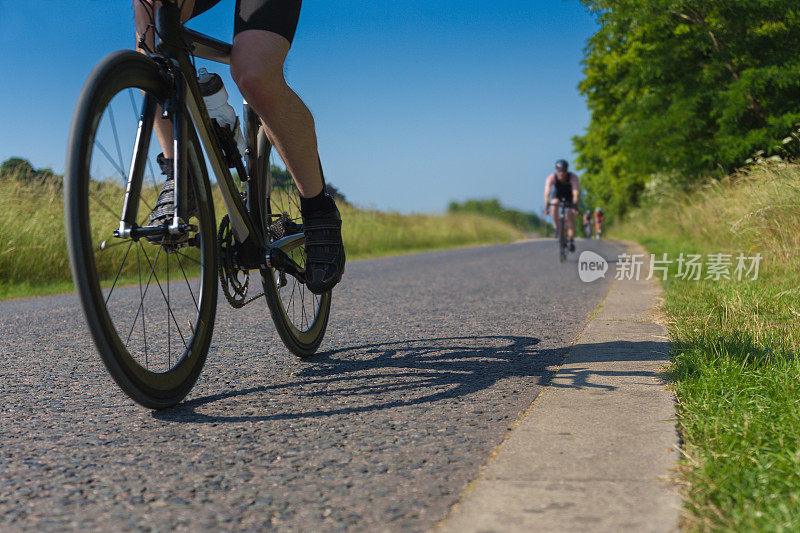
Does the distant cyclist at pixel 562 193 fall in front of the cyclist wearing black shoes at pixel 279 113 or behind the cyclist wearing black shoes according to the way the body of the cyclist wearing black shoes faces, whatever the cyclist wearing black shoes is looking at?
behind

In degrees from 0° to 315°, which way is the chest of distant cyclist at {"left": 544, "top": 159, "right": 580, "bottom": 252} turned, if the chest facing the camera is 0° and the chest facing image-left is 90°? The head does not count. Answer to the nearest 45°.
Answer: approximately 0°

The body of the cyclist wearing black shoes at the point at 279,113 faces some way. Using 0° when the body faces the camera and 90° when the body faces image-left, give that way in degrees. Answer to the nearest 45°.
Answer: approximately 45°

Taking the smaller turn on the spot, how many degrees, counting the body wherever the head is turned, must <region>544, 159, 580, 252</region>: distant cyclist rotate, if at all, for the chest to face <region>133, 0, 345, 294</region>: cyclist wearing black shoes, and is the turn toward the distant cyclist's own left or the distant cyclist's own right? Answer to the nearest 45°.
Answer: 0° — they already face them

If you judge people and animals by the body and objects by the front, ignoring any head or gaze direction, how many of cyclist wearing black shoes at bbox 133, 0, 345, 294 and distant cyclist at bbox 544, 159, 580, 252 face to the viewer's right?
0
